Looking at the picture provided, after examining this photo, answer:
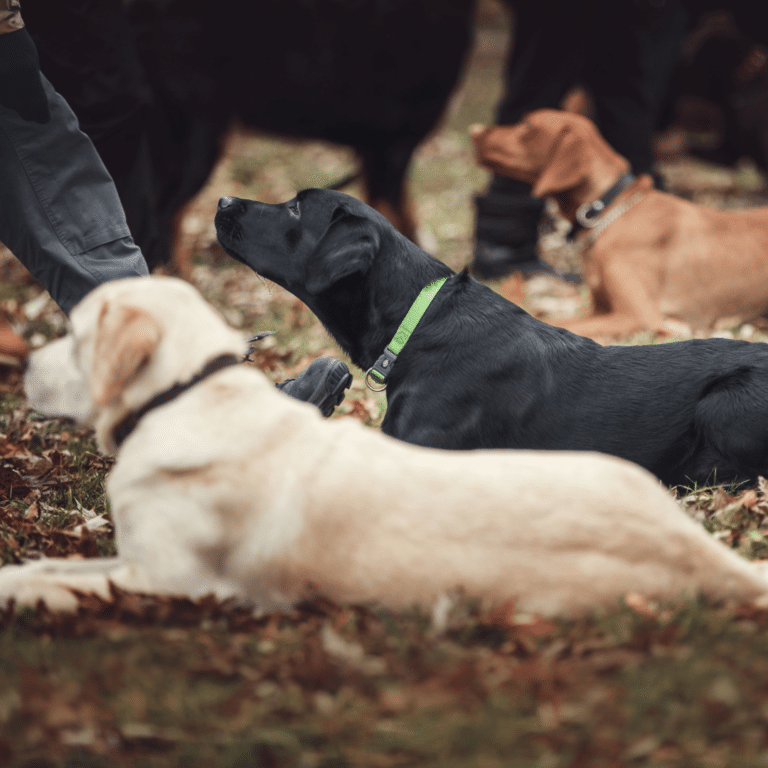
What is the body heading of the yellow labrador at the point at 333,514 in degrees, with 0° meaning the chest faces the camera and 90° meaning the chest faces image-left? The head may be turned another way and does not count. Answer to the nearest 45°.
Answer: approximately 90°
